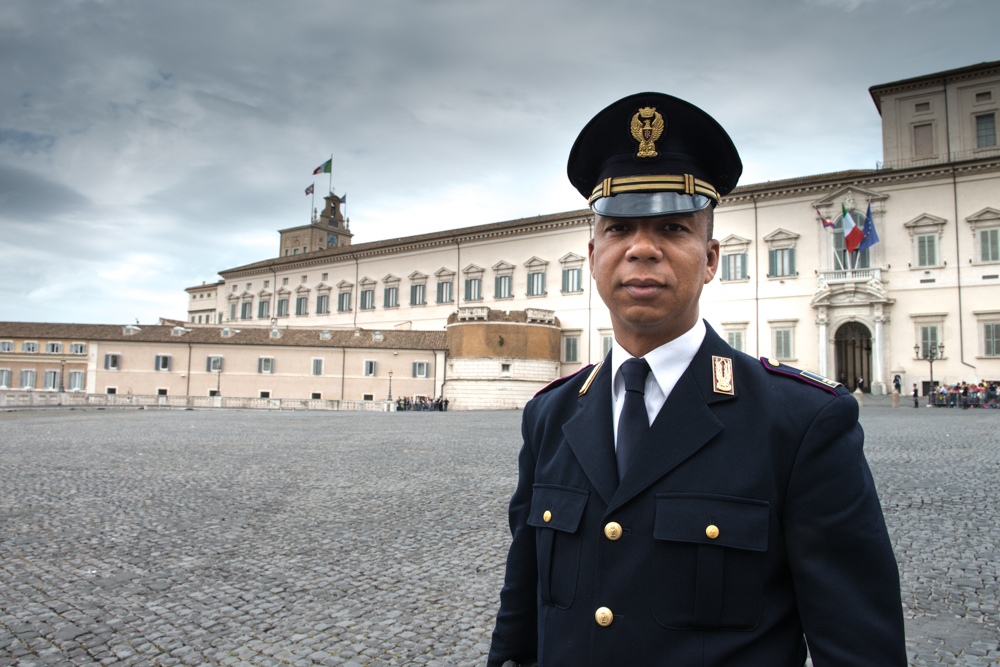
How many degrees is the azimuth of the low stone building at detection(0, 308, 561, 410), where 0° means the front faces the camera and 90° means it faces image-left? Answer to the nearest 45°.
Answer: approximately 0°

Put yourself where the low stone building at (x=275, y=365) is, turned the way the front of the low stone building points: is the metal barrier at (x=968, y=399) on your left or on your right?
on your left

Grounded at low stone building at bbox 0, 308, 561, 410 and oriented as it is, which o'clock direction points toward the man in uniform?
The man in uniform is roughly at 12 o'clock from the low stone building.

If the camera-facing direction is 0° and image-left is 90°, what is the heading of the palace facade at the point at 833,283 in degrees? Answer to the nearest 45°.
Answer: approximately 45°

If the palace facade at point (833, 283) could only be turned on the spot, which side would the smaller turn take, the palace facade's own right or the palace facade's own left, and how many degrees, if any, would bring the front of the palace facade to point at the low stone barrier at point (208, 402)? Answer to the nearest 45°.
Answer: approximately 45° to the palace facade's own right

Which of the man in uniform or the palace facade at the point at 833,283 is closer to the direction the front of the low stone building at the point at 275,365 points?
the man in uniform
